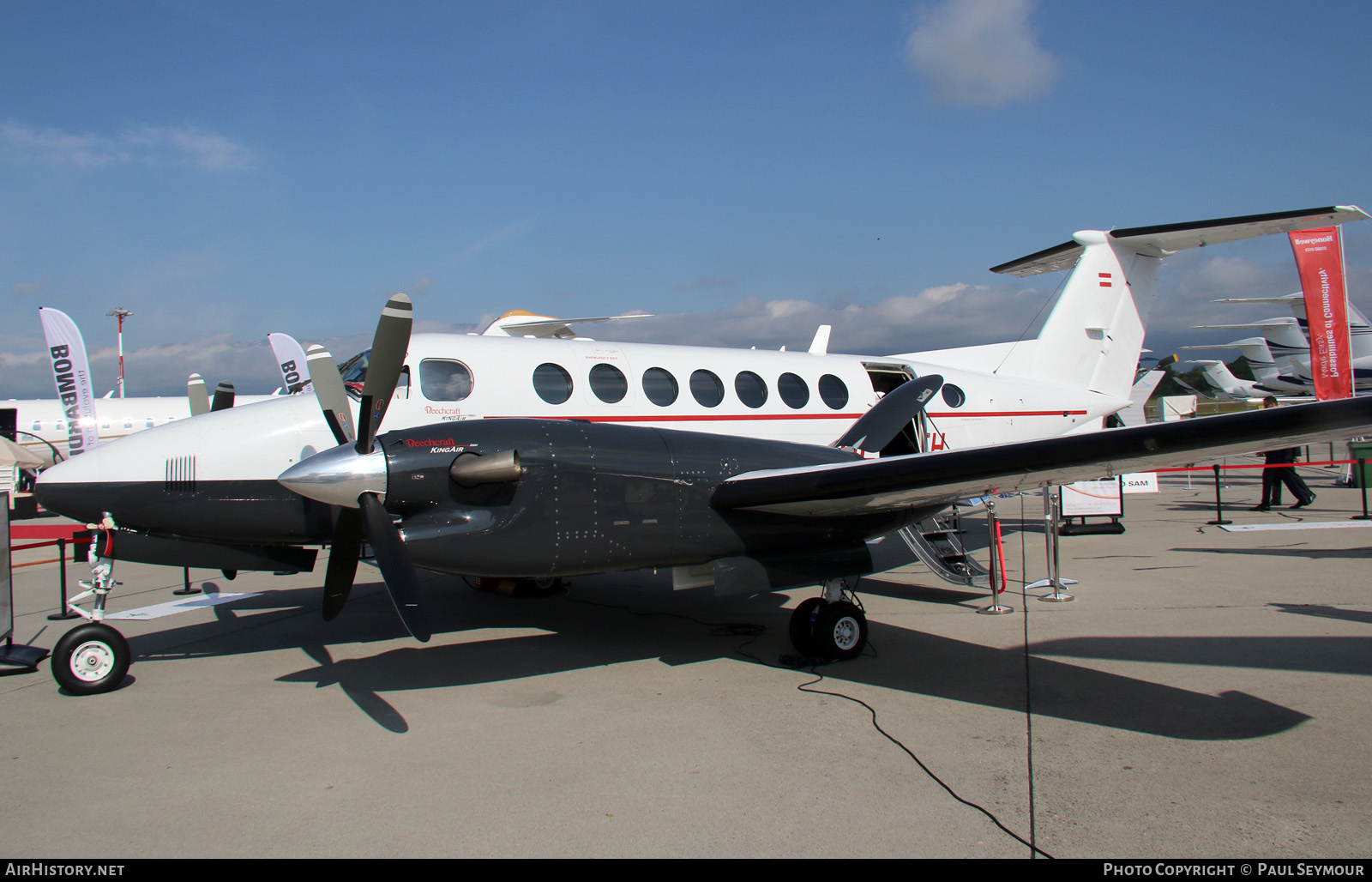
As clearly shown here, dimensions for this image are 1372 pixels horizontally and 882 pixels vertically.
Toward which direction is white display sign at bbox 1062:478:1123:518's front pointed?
toward the camera

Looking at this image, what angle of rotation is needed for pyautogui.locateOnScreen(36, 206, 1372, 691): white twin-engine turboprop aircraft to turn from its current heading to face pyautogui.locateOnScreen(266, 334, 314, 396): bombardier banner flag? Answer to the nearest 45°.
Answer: approximately 90° to its right

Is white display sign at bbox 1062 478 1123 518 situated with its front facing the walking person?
no

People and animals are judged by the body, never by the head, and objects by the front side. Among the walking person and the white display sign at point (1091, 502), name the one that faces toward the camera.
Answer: the white display sign

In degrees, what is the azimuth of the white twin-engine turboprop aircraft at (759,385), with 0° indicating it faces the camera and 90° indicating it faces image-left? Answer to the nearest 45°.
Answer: approximately 45°

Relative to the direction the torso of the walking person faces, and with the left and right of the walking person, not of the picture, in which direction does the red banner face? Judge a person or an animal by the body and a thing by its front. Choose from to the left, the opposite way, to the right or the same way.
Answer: to the right

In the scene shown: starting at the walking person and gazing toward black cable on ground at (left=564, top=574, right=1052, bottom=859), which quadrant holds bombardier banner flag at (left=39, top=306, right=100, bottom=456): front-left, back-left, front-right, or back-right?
front-right

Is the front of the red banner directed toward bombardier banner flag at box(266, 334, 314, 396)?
no

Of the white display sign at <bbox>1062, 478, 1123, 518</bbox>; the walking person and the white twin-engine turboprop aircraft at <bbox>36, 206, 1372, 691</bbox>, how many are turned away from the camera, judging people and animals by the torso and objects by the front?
0

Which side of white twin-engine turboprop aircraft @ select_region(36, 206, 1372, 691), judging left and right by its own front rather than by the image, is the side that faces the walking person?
back

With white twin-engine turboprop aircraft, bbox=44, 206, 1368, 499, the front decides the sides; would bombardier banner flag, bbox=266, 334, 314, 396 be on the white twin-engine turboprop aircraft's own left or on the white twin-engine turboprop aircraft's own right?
on the white twin-engine turboprop aircraft's own right

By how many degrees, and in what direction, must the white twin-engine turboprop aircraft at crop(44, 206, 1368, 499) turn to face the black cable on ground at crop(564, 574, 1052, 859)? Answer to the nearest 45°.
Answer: approximately 45° to its left

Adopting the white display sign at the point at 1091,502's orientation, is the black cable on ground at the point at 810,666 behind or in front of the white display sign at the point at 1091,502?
in front

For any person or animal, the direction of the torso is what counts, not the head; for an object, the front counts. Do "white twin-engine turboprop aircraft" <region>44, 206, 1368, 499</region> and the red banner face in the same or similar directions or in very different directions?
very different directions

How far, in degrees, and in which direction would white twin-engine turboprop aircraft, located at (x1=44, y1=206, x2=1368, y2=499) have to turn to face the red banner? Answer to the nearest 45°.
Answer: approximately 180°
